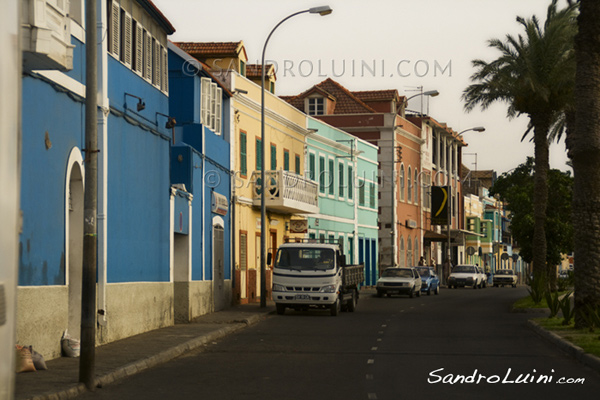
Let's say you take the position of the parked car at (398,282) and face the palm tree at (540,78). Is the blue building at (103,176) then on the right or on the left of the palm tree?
right

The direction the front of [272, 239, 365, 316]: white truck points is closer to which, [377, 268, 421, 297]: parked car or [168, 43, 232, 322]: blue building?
the blue building

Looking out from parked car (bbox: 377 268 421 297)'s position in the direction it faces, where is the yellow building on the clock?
The yellow building is roughly at 1 o'clock from the parked car.

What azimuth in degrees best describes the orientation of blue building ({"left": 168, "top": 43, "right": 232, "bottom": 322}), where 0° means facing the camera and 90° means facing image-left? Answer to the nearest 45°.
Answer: approximately 315°

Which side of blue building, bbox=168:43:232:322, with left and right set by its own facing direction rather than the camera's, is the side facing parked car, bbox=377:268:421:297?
left

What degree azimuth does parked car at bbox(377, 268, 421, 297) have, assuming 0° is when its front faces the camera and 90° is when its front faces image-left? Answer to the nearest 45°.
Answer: approximately 0°

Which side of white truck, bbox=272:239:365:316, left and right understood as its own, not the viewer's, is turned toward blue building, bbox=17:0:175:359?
front

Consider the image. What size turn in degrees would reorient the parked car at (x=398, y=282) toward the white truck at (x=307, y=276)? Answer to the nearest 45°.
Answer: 0° — it already faces it

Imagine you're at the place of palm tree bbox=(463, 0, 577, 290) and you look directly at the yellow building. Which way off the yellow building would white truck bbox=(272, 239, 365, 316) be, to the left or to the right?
left

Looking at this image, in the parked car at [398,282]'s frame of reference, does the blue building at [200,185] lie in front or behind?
in front

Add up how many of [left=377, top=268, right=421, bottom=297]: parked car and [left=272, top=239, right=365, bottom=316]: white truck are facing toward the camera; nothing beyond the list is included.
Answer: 2

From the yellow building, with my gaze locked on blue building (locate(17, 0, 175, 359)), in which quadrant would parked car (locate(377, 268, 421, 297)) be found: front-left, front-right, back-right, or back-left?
back-left
